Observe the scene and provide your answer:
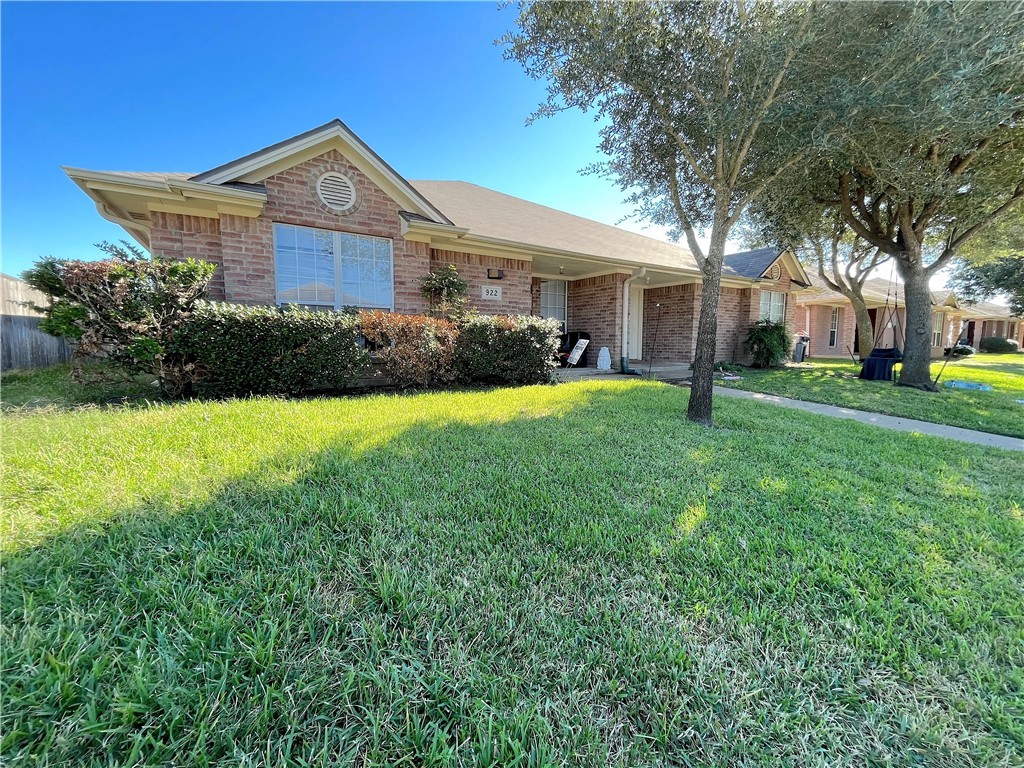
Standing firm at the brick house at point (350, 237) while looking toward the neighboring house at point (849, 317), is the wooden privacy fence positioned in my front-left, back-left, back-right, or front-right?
back-left

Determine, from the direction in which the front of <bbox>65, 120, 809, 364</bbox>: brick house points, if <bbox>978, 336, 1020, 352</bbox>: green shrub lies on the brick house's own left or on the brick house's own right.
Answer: on the brick house's own left

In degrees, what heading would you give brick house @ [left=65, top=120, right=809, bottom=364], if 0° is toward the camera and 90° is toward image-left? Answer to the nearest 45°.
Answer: approximately 315°

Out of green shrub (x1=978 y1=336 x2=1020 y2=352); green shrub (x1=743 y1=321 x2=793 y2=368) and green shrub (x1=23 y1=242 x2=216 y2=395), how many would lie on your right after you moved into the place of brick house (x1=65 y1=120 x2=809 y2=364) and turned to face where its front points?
1

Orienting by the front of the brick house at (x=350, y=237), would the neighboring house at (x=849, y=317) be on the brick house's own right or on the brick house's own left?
on the brick house's own left

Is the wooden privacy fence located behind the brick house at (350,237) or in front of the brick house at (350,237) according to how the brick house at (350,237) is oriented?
behind

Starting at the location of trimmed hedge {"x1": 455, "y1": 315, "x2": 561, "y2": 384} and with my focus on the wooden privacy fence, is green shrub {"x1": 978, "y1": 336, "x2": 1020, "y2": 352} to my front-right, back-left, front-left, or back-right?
back-right

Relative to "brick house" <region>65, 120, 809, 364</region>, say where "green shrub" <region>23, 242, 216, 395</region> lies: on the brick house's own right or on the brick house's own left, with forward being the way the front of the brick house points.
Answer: on the brick house's own right

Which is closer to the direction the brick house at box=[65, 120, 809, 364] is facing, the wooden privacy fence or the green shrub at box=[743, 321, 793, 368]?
the green shrub
